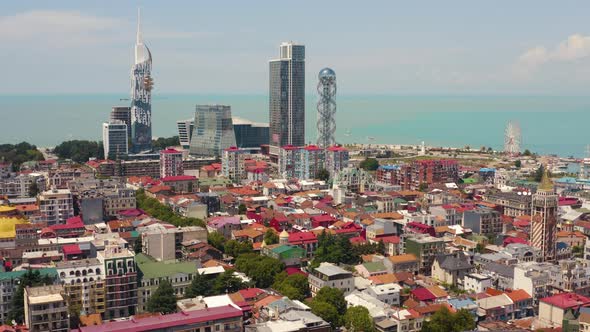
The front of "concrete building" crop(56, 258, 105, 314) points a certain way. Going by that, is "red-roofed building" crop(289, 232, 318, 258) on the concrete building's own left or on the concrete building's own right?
on the concrete building's own left

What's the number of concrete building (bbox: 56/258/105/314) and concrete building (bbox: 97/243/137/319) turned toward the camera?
2

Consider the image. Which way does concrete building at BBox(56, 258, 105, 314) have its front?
toward the camera

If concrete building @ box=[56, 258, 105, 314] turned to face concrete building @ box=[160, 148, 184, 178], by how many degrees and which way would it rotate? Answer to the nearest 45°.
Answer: approximately 180°

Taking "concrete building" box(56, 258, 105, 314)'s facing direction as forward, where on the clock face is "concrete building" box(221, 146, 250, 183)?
"concrete building" box(221, 146, 250, 183) is roughly at 7 o'clock from "concrete building" box(56, 258, 105, 314).

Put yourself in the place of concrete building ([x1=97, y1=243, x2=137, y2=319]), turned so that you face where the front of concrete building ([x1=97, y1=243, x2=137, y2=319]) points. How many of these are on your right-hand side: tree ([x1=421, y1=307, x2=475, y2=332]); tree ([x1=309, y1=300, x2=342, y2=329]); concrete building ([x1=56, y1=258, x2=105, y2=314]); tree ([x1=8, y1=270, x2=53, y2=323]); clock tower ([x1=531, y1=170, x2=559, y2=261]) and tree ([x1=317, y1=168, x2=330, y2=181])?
2

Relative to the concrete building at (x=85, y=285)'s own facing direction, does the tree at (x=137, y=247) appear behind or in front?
behind

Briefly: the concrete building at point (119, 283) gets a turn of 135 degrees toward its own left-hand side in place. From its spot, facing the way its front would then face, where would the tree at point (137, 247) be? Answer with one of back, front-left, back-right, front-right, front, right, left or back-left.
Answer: front-left

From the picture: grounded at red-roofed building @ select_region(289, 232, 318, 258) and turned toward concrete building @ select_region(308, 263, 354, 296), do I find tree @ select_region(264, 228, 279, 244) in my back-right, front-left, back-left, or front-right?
back-right

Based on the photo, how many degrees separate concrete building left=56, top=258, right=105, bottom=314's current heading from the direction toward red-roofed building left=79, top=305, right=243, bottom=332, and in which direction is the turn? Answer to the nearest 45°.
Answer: approximately 45° to its left

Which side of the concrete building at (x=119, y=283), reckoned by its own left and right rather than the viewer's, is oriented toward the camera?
front

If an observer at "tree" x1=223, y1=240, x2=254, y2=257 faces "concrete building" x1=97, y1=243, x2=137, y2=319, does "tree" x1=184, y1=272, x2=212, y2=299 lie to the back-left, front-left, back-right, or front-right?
front-left

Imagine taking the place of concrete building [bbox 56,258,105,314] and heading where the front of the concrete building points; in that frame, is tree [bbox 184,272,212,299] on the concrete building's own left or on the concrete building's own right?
on the concrete building's own left

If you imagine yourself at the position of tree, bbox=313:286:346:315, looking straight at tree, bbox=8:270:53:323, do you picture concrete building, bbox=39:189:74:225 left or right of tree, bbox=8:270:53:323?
right

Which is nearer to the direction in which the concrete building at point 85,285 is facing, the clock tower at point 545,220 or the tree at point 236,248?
the clock tower
